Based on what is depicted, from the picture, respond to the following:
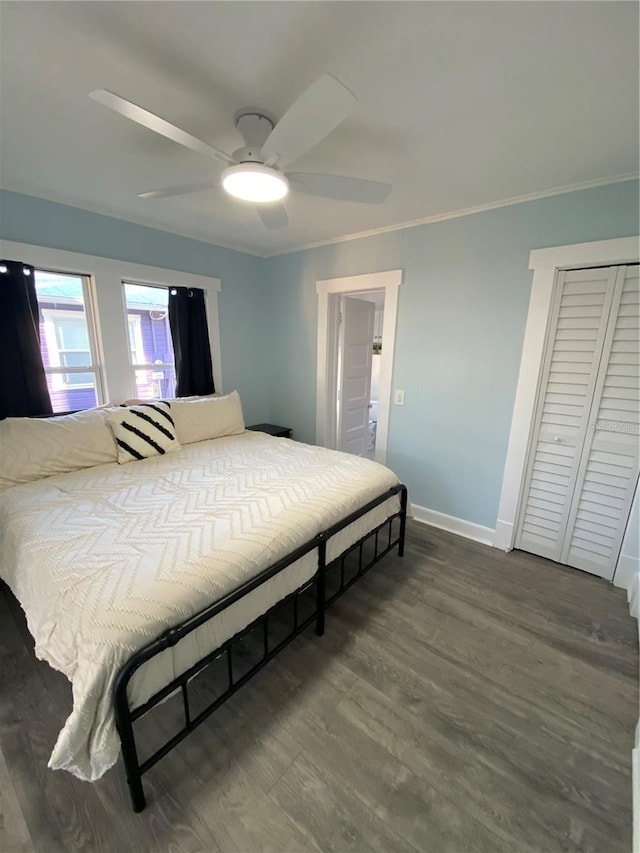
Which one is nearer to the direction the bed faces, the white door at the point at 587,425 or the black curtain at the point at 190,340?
the white door

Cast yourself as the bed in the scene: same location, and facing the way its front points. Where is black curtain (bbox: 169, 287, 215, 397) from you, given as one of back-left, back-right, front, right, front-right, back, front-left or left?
back-left

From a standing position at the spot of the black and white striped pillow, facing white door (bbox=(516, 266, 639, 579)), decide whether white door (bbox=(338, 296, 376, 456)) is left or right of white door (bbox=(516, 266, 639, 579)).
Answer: left

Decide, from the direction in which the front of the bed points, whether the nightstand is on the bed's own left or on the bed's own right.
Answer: on the bed's own left

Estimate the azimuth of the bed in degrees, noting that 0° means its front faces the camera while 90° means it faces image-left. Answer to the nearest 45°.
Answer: approximately 315°

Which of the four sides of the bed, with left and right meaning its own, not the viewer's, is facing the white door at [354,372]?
left

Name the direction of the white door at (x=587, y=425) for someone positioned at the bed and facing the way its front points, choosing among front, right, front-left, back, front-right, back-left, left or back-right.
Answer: front-left
